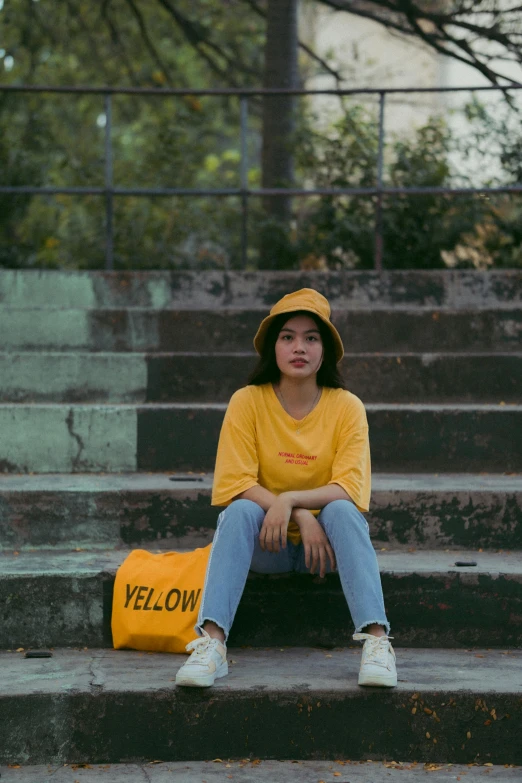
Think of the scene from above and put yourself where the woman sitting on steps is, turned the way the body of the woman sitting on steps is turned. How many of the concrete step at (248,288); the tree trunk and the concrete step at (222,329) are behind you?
3

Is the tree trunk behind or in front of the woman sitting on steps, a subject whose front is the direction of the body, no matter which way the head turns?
behind

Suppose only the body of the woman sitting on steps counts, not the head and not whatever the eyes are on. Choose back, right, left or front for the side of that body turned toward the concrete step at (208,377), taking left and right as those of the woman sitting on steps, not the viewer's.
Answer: back

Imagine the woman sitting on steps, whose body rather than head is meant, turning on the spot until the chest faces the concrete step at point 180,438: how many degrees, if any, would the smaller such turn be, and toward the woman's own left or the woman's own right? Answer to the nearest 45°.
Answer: approximately 135° to the woman's own right

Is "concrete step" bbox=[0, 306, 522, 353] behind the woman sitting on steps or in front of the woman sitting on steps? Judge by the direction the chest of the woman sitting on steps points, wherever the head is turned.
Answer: behind

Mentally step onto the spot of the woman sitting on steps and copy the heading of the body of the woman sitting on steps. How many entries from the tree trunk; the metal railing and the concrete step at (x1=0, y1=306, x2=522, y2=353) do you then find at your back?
3

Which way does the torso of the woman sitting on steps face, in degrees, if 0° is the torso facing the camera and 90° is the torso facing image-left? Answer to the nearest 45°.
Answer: approximately 0°

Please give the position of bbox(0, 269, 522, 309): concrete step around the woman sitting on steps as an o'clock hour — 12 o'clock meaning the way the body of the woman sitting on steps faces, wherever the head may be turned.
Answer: The concrete step is roughly at 6 o'clock from the woman sitting on steps.

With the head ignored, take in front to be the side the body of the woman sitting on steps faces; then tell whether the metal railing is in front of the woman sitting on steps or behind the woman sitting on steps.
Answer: behind

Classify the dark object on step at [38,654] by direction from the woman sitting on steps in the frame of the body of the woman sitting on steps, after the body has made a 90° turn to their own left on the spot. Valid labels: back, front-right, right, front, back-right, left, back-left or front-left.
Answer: back
